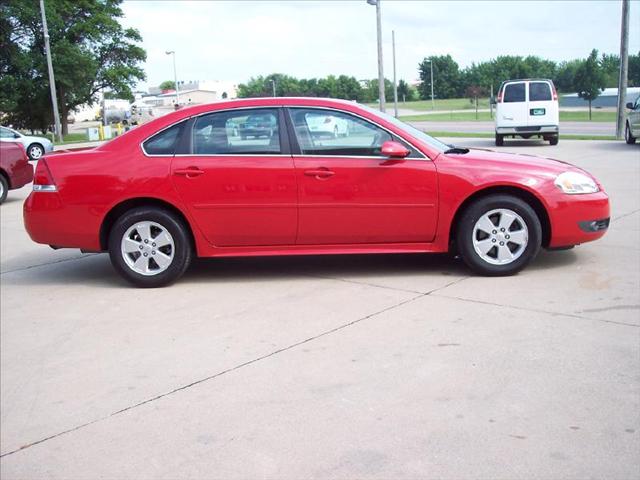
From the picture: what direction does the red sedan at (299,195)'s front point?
to the viewer's right

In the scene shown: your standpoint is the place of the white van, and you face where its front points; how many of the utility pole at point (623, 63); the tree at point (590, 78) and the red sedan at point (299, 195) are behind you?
1

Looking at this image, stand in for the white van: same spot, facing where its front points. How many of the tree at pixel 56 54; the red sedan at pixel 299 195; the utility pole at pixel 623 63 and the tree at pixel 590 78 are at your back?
1

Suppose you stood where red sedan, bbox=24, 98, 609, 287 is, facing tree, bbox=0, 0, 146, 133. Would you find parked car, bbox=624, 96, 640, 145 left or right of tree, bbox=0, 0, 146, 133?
right

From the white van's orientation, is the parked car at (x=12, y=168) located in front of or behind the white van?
behind

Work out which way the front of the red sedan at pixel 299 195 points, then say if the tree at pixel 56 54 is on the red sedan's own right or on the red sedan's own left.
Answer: on the red sedan's own left

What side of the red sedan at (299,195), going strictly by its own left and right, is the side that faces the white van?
left

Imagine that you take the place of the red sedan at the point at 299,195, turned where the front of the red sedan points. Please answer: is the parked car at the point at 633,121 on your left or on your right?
on your left

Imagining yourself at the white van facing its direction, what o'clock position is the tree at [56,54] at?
The tree is roughly at 10 o'clock from the white van.

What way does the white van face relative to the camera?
away from the camera

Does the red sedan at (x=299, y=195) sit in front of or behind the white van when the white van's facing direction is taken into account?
behind
